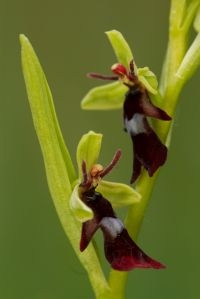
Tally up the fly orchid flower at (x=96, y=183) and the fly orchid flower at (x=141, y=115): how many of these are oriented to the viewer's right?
0

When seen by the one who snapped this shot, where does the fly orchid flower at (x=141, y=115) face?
facing the viewer and to the left of the viewer

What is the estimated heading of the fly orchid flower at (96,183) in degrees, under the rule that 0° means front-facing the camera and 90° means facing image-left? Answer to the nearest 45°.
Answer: approximately 45°

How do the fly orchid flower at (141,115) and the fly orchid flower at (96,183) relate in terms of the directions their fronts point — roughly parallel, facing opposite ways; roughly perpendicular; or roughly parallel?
roughly parallel
